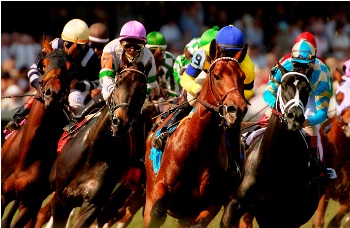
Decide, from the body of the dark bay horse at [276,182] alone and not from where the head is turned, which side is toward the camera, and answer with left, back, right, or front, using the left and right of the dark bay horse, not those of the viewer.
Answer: front

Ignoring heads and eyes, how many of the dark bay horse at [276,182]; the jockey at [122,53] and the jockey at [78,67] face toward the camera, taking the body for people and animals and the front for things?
3

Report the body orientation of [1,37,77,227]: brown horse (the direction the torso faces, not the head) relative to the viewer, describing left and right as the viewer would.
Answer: facing the viewer and to the right of the viewer

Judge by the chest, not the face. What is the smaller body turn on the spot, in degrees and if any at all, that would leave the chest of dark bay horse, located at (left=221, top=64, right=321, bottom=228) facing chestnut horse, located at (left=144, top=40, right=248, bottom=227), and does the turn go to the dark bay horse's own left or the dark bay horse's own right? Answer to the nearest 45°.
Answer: approximately 45° to the dark bay horse's own right

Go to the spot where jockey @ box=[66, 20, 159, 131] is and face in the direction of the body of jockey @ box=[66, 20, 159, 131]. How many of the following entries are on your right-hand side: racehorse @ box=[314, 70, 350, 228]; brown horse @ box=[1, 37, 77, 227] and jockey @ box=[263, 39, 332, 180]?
1
